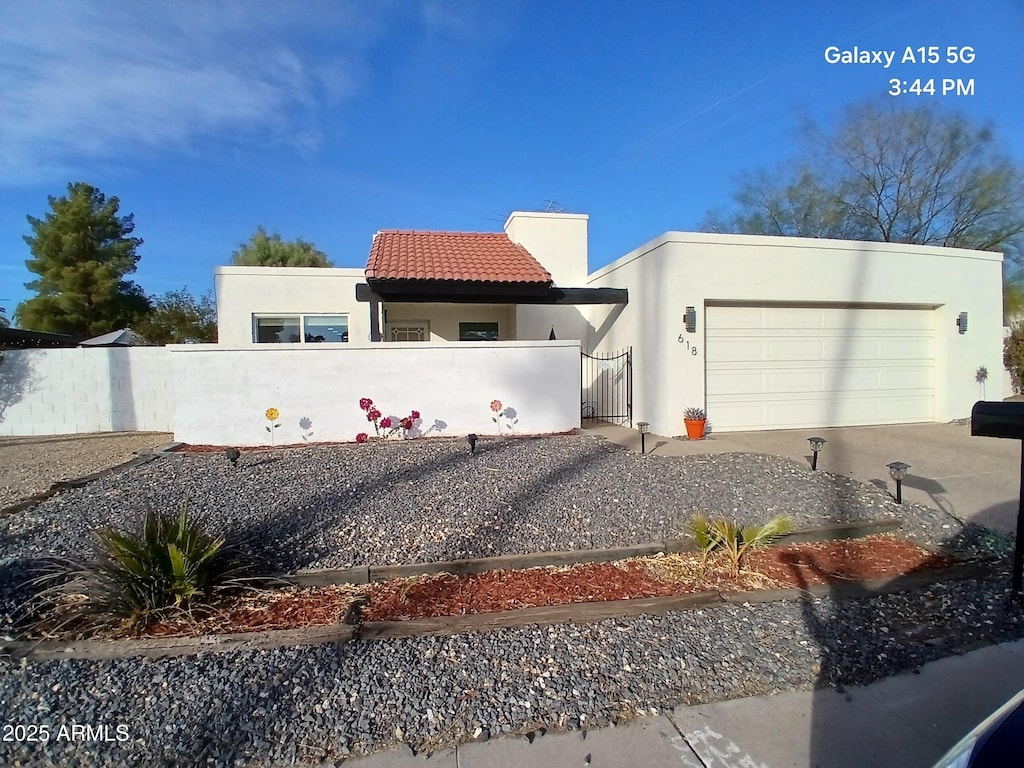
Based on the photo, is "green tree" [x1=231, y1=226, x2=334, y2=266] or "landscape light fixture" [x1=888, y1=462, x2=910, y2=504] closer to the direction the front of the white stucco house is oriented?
the landscape light fixture

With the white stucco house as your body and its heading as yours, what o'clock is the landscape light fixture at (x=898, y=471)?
The landscape light fixture is roughly at 12 o'clock from the white stucco house.

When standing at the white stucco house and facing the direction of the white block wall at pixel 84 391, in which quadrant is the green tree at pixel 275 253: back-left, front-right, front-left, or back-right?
front-right

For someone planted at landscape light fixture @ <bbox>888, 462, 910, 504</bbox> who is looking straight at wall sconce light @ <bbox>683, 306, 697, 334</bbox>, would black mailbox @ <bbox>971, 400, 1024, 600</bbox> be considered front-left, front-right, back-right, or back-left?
back-left

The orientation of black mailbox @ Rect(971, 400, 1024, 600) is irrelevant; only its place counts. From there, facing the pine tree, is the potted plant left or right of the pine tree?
right

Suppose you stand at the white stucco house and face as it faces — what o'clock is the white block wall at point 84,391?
The white block wall is roughly at 3 o'clock from the white stucco house.

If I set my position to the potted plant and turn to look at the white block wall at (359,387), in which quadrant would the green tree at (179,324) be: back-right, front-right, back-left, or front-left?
front-right

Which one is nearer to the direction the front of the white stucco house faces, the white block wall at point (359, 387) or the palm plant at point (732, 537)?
the palm plant

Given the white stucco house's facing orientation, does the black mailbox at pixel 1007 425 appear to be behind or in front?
in front

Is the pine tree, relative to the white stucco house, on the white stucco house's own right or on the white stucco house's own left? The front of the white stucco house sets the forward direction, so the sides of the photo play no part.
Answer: on the white stucco house's own right

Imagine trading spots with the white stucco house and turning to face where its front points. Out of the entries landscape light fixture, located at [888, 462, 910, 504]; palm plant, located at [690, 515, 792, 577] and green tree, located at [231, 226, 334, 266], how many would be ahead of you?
2

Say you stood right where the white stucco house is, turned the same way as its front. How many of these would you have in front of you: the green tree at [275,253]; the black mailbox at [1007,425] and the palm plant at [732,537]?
2

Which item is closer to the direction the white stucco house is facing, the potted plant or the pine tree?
the potted plant

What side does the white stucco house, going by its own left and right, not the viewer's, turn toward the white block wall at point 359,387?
right

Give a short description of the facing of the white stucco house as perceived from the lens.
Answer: facing the viewer

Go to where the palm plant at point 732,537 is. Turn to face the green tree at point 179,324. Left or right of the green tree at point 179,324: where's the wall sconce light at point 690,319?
right

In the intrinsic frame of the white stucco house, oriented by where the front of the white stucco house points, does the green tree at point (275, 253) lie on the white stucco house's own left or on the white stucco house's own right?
on the white stucco house's own right
